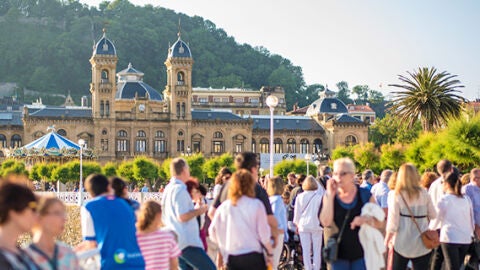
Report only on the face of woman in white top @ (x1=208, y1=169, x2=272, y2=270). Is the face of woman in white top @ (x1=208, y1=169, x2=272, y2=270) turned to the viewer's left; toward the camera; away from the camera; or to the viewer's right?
away from the camera

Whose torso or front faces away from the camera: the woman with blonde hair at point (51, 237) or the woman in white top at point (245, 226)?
the woman in white top

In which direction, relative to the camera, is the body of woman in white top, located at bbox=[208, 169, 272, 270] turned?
away from the camera

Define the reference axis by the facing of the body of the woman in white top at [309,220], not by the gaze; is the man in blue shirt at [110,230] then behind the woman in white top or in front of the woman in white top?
behind

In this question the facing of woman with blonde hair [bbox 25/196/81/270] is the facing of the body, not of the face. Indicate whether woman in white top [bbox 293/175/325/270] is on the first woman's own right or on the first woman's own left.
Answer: on the first woman's own left

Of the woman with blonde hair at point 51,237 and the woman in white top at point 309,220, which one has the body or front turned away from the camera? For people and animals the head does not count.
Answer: the woman in white top

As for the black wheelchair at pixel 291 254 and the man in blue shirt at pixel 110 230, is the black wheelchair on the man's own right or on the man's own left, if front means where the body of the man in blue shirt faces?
on the man's own right

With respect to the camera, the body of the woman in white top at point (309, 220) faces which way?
away from the camera

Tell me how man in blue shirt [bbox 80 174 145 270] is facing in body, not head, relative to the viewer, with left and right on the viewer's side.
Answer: facing away from the viewer and to the left of the viewer

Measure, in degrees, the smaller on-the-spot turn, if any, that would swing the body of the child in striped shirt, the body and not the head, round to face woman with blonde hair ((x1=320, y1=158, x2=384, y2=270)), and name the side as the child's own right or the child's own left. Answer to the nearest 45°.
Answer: approximately 45° to the child's own right
